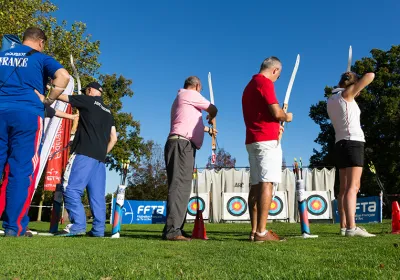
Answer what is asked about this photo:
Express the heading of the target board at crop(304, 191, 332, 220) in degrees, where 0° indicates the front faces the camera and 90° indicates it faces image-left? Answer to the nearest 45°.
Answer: approximately 0°

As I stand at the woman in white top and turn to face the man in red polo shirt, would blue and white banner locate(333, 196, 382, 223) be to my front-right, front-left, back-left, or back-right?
back-right

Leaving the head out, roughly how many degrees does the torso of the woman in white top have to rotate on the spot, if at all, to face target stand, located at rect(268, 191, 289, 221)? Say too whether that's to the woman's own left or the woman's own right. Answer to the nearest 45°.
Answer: approximately 45° to the woman's own left

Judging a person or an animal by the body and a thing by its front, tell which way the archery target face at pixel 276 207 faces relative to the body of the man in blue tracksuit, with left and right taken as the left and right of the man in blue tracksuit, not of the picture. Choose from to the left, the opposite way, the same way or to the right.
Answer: the opposite way

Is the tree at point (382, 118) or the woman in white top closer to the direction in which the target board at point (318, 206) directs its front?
the woman in white top

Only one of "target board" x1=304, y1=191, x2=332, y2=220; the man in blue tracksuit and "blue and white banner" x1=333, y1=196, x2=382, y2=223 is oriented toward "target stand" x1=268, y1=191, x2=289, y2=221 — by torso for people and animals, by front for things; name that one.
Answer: the man in blue tracksuit

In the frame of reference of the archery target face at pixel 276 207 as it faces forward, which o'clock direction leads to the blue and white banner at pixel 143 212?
The blue and white banner is roughly at 3 o'clock from the archery target face.

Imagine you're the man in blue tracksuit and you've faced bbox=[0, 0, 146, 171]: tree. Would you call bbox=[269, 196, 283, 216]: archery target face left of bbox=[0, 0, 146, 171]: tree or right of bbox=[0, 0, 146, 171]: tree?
right

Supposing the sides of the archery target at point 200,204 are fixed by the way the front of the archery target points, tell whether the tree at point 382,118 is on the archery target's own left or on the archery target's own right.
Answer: on the archery target's own left

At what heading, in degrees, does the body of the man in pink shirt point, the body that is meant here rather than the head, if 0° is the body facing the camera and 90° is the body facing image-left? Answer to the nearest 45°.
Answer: approximately 225°
